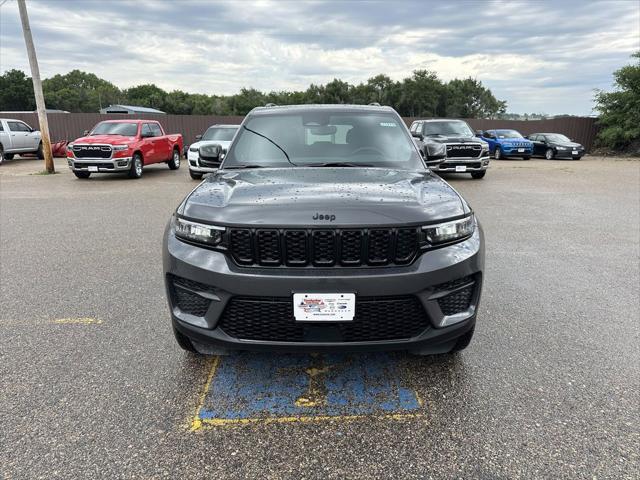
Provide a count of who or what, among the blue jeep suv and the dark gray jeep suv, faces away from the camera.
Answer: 0

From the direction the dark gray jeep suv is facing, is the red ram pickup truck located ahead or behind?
behind

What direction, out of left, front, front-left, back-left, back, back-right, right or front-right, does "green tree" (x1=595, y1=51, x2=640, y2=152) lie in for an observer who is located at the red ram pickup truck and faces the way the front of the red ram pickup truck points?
back-left

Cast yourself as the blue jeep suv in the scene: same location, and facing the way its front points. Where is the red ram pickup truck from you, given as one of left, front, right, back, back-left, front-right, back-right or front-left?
right

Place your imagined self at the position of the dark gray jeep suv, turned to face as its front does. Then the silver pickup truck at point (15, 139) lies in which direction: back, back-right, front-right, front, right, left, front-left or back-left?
back-right

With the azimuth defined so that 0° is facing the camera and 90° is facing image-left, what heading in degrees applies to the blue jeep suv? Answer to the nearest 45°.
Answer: approximately 315°

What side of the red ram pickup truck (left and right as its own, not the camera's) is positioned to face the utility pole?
right

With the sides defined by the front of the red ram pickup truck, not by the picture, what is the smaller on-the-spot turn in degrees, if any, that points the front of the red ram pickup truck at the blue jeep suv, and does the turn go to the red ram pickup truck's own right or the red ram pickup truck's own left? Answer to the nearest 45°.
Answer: approximately 135° to the red ram pickup truck's own left

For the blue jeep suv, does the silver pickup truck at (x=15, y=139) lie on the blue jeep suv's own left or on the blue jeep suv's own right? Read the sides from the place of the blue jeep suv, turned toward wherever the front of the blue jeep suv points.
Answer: on the blue jeep suv's own right

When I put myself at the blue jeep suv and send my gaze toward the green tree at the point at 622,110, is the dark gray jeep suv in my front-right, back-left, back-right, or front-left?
back-right

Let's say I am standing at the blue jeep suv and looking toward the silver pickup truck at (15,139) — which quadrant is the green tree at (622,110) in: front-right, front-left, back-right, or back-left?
back-right

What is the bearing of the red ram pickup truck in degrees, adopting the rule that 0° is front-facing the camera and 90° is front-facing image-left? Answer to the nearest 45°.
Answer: approximately 45°
